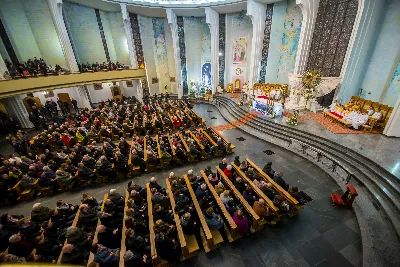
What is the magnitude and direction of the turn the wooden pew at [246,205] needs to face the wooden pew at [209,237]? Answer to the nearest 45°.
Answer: approximately 180°

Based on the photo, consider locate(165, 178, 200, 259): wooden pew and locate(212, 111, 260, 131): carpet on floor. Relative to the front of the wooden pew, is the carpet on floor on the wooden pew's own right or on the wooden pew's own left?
on the wooden pew's own left

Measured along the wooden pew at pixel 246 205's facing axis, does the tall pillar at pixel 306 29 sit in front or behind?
in front

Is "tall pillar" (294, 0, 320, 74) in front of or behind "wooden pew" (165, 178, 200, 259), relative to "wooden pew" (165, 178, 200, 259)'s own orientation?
in front

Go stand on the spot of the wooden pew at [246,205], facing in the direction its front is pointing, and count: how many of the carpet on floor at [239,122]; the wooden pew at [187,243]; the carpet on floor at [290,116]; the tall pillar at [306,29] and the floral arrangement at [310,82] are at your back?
1

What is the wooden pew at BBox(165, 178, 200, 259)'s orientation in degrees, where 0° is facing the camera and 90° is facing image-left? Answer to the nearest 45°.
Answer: approximately 270°

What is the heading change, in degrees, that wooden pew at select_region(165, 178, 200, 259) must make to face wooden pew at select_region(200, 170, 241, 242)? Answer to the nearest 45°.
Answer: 0° — it already faces it

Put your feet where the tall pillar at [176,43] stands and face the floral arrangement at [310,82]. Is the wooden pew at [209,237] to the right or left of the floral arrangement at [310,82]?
right

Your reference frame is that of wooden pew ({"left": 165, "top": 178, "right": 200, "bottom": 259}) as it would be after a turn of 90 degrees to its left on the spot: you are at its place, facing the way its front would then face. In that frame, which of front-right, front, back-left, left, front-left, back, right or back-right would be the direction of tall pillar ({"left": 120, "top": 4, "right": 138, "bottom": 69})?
front

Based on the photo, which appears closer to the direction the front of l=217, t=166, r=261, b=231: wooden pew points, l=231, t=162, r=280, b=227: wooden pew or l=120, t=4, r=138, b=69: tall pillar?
the wooden pew

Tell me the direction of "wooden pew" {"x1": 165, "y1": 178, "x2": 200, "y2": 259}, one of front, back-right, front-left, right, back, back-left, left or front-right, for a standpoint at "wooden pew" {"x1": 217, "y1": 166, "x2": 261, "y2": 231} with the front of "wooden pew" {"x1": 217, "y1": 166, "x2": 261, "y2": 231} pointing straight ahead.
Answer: back

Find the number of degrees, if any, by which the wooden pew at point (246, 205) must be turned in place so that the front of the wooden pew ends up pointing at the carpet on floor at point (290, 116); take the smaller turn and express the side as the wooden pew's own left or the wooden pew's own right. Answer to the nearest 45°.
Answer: approximately 45° to the wooden pew's own left

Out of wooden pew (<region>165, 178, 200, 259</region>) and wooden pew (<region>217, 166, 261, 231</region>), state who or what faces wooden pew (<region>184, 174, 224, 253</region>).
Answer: wooden pew (<region>165, 178, 200, 259</region>)

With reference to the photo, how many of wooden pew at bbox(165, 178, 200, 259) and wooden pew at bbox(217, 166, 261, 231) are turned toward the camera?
0

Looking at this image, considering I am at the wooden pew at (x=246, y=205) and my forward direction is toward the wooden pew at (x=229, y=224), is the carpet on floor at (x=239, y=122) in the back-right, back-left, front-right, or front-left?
back-right

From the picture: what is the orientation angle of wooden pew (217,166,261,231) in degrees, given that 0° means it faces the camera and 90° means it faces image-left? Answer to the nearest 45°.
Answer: approximately 225°

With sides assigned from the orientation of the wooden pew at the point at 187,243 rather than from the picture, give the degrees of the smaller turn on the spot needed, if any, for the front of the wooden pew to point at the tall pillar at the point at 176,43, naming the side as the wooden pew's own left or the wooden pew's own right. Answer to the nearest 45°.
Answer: approximately 90° to the wooden pew's own left
